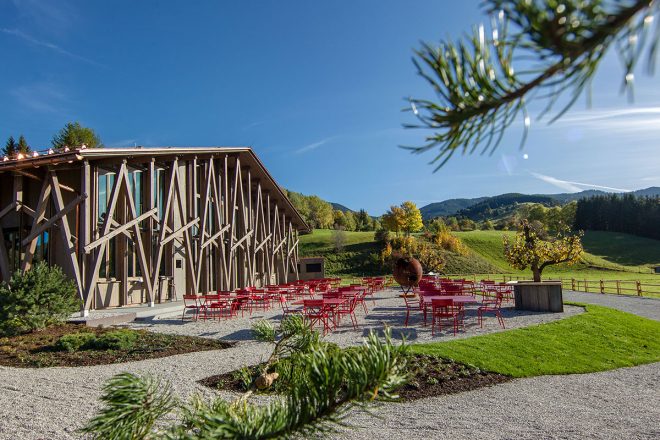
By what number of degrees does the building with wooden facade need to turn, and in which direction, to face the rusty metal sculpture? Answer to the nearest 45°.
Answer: approximately 45° to its left

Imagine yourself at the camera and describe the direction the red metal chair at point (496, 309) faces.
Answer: facing to the left of the viewer

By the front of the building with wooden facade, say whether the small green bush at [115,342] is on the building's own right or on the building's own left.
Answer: on the building's own right

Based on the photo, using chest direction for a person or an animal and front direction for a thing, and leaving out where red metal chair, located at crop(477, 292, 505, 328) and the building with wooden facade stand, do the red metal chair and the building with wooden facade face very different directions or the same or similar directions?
very different directions

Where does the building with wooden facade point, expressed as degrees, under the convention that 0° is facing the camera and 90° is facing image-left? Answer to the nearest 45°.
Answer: approximately 315°

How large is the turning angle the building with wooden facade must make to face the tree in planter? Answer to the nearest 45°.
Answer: approximately 45° to its left

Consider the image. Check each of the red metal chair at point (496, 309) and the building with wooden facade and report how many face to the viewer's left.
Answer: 1
